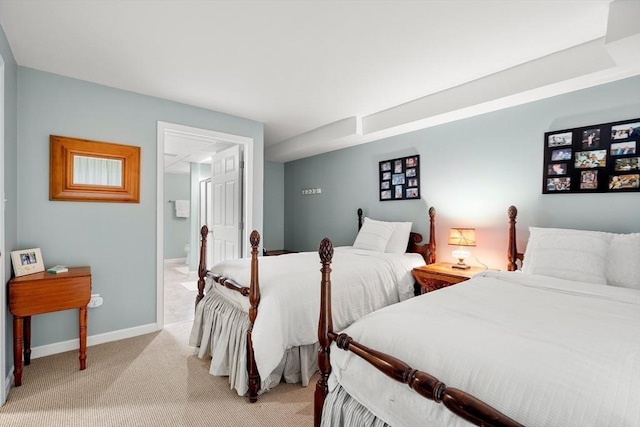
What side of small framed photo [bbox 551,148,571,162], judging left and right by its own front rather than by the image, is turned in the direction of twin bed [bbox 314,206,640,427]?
front

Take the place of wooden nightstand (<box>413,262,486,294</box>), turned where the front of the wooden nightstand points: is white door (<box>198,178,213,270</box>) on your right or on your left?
on your right

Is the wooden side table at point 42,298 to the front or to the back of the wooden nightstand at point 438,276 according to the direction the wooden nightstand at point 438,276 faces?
to the front

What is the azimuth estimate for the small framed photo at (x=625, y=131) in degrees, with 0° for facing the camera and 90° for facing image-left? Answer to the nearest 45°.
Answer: approximately 0°

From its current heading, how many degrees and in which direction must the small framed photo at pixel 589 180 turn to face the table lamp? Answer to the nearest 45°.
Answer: approximately 90° to its right

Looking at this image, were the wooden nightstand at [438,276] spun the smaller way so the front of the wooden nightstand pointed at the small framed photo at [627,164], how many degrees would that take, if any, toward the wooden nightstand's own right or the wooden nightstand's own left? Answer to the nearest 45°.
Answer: approximately 135° to the wooden nightstand's own left
